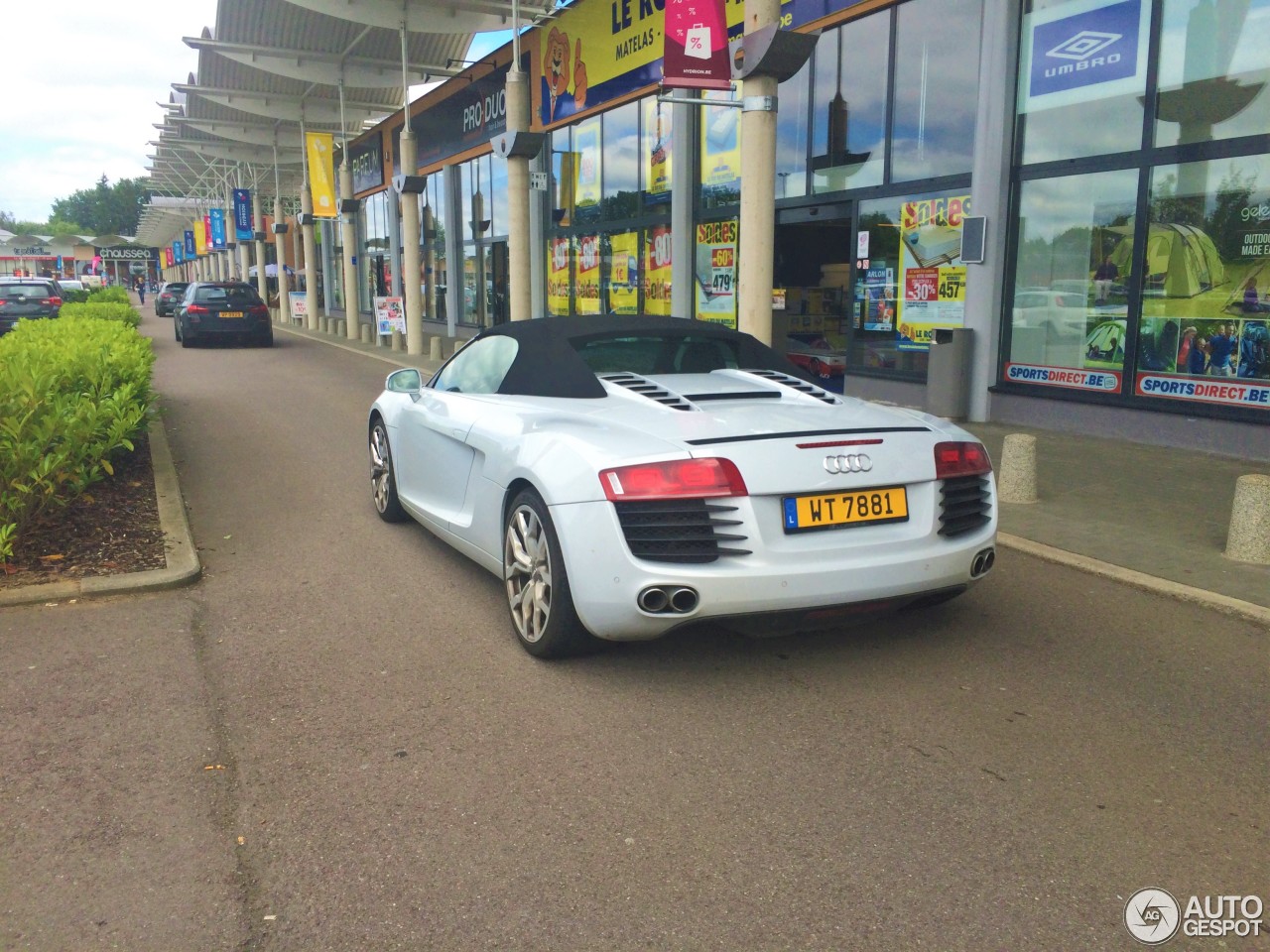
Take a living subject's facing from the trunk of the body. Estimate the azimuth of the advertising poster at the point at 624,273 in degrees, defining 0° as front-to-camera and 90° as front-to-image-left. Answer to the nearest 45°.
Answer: approximately 45°

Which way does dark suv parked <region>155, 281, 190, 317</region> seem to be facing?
away from the camera

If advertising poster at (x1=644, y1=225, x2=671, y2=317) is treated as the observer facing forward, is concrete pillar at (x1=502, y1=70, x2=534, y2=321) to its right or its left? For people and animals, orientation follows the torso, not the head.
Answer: on its right

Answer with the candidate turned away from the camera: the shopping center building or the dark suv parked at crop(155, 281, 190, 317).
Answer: the dark suv parked

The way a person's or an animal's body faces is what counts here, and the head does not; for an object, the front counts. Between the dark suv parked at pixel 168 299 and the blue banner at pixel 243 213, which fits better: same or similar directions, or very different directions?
very different directions

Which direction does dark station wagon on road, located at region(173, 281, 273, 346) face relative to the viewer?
away from the camera

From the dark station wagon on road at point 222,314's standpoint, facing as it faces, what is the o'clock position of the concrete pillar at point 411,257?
The concrete pillar is roughly at 4 o'clock from the dark station wagon on road.

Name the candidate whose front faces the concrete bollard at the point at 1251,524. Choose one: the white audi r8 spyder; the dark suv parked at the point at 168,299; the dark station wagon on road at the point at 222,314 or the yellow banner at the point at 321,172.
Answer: the yellow banner

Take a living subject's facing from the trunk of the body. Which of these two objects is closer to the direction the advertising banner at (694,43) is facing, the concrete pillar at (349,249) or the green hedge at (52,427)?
the green hedge

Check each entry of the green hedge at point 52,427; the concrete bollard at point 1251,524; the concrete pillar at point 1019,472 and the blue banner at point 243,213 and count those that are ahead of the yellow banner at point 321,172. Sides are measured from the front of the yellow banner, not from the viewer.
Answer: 3

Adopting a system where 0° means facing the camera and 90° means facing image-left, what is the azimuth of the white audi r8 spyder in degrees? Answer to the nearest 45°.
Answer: approximately 135°

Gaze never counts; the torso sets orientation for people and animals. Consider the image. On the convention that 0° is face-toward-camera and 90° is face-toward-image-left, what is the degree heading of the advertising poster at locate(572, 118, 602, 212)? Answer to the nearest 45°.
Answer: approximately 45°

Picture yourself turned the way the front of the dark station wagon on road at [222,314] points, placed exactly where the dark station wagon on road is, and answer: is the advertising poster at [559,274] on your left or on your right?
on your right
